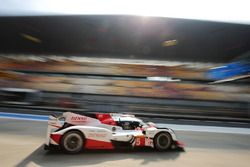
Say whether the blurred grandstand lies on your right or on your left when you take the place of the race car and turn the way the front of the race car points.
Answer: on your left

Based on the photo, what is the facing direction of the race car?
to the viewer's right
